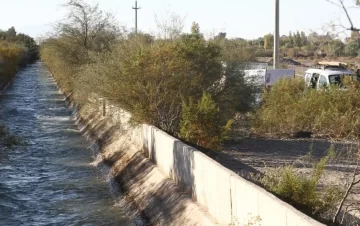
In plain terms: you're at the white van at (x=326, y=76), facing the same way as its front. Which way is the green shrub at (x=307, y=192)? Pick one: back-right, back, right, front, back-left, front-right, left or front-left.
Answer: front-left

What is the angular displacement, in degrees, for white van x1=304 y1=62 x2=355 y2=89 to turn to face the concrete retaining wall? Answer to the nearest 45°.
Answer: approximately 45° to its left

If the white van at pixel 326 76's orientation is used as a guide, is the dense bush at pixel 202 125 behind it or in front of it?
in front

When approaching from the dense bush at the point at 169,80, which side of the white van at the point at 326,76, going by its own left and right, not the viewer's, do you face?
front

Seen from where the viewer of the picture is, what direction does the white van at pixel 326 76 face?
facing the viewer and to the left of the viewer
